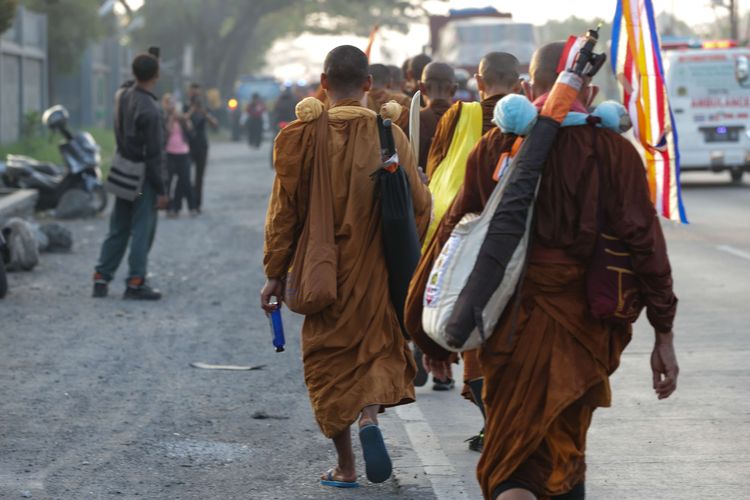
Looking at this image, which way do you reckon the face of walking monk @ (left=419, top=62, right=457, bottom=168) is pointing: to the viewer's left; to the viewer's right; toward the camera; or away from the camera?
away from the camera

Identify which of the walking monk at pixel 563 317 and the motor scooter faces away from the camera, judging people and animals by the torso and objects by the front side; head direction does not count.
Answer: the walking monk

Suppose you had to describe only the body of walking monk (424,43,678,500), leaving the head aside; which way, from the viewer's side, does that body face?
away from the camera

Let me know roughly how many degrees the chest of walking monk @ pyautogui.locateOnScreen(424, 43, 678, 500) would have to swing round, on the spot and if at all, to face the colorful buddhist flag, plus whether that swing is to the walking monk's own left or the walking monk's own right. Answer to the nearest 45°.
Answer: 0° — they already face it

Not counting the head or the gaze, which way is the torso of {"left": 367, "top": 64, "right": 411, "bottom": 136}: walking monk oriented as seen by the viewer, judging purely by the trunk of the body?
away from the camera

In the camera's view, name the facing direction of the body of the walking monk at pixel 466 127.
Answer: away from the camera

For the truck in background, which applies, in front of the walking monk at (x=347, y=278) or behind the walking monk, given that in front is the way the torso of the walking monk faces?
in front

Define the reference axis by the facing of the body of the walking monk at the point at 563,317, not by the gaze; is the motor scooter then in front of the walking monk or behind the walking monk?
in front

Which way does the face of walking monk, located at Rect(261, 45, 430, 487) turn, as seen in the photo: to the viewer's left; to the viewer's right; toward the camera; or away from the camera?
away from the camera
